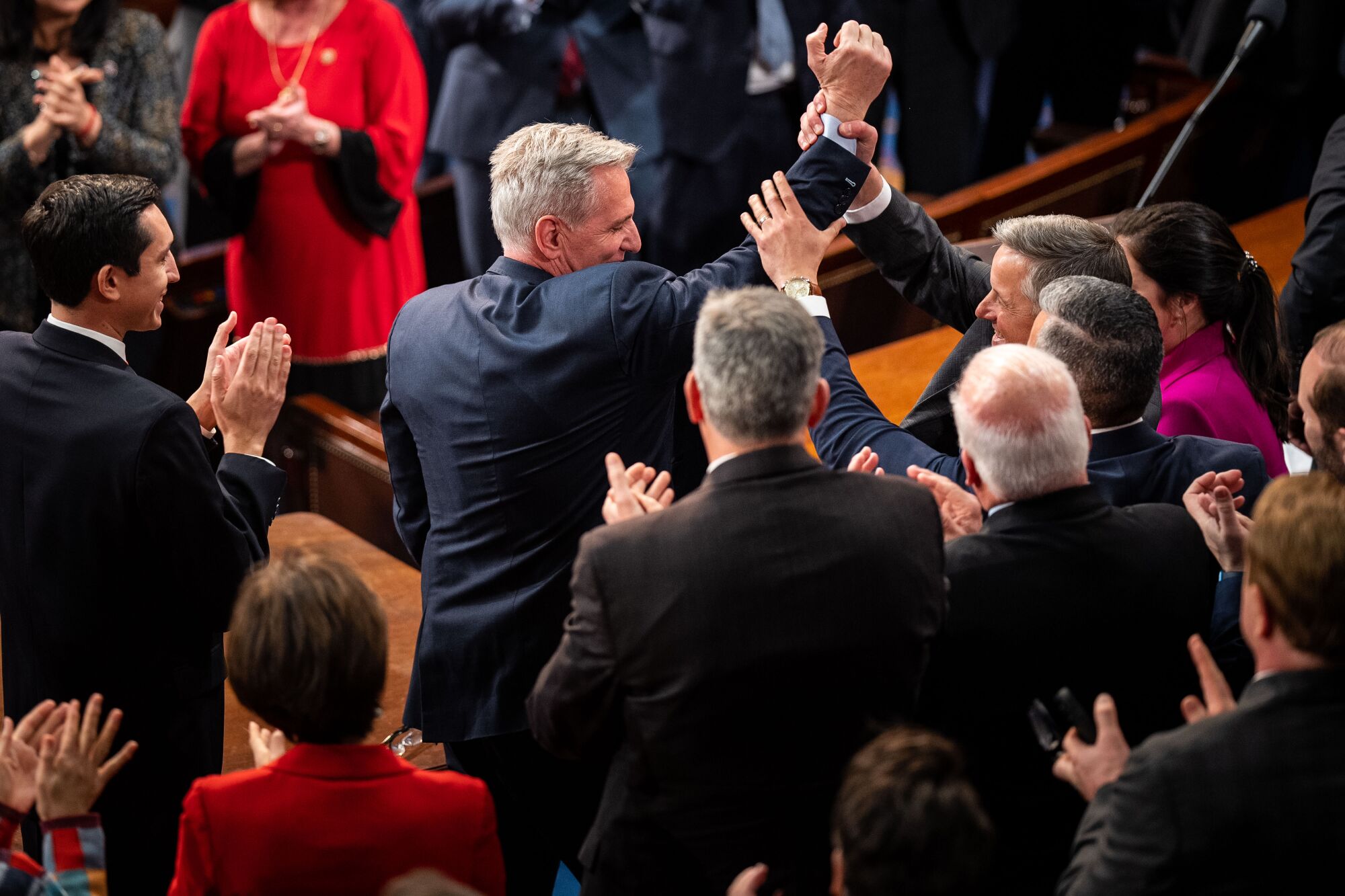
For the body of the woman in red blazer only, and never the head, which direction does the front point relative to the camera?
away from the camera

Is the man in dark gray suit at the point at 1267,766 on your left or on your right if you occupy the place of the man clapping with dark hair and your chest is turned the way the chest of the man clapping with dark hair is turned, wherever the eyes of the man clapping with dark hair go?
on your right

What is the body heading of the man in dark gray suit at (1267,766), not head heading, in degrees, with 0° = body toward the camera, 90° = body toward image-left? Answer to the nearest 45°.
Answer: approximately 135°

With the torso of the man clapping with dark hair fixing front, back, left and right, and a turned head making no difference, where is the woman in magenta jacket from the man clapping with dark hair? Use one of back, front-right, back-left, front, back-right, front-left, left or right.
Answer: front-right

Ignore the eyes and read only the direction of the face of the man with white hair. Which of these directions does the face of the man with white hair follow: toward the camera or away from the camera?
away from the camera

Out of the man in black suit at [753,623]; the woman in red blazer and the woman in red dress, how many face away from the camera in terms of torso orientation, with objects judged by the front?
2

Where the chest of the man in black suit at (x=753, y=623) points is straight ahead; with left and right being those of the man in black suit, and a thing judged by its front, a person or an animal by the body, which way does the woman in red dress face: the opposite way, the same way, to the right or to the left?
the opposite way

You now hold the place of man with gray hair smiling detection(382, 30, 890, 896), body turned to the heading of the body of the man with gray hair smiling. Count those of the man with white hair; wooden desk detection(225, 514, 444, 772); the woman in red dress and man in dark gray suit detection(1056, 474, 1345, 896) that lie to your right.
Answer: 2

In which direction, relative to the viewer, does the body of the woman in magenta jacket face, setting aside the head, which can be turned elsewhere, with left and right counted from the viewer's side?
facing away from the viewer and to the left of the viewer

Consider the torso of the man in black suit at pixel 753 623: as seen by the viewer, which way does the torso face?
away from the camera

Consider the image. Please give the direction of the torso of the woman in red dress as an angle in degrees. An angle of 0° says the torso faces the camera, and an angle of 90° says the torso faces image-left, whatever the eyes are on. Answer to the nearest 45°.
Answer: approximately 0°

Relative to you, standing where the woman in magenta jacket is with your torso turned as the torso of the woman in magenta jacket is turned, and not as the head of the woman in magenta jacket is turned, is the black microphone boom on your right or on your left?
on your right

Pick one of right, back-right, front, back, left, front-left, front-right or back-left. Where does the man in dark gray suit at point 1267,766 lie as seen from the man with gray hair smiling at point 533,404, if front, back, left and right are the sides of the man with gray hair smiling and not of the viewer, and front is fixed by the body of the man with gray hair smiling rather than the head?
right
